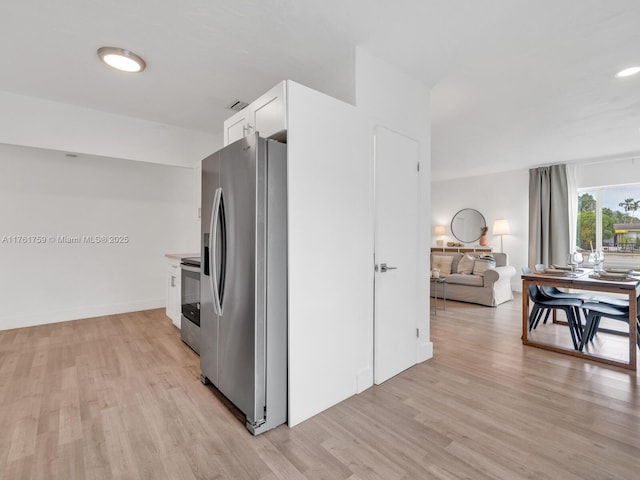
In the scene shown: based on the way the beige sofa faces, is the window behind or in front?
behind

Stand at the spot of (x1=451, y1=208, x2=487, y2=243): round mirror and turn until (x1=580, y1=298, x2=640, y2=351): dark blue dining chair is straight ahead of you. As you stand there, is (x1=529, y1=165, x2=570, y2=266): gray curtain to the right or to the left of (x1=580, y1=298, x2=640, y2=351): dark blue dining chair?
left

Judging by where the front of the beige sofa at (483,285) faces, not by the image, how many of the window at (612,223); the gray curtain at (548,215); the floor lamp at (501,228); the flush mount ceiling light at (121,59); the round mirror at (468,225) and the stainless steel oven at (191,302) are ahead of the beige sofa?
2

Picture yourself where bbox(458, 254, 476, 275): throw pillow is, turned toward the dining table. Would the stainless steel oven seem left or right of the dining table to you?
right

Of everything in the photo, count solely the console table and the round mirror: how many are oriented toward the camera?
2

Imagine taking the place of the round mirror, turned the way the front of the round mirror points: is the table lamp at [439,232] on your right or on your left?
on your right

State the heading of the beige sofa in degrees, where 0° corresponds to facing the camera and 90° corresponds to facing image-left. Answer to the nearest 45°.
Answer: approximately 45°

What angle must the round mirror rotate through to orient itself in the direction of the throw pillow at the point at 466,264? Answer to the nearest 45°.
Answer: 0° — it already faces it

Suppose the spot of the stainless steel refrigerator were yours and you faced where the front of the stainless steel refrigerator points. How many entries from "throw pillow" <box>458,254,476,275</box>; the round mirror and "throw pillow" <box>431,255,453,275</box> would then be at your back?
3
